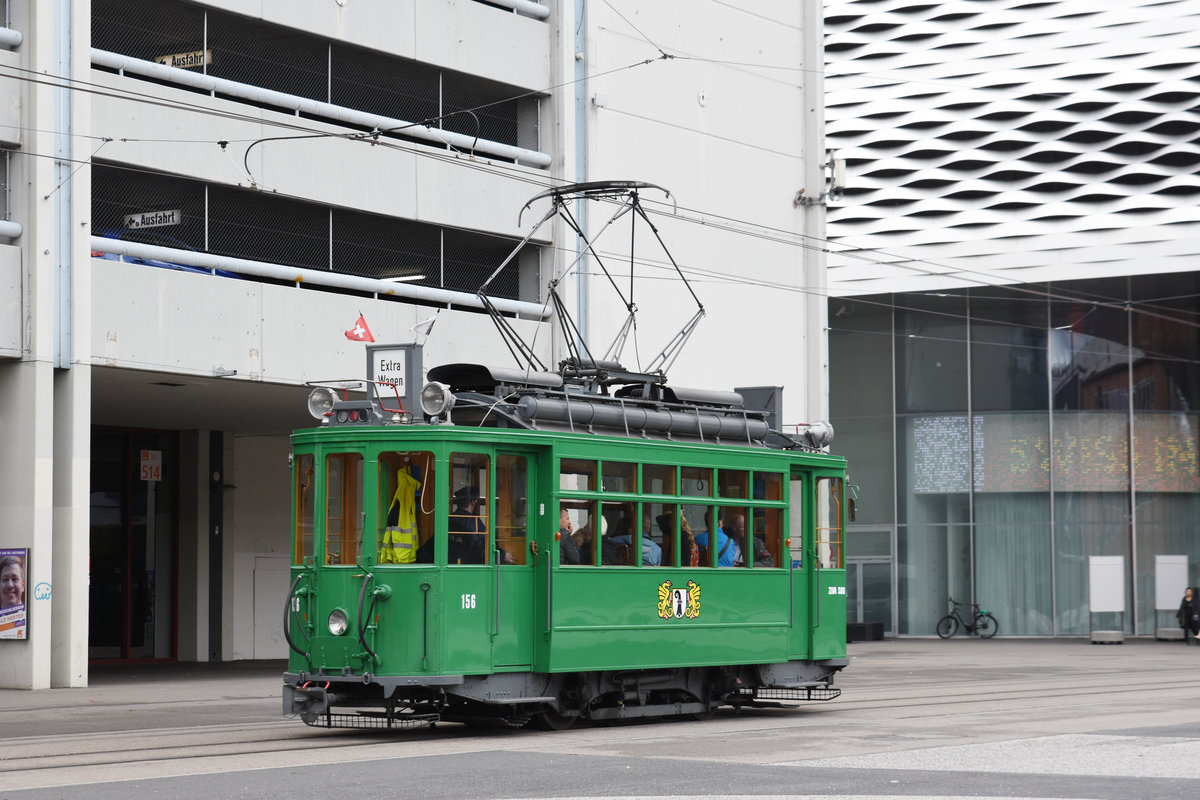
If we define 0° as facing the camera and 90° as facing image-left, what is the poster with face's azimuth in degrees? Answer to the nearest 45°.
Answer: approximately 315°

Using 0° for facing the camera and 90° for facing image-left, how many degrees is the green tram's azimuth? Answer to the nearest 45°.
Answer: approximately 45°

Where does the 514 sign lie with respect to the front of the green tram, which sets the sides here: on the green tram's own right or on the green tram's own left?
on the green tram's own right

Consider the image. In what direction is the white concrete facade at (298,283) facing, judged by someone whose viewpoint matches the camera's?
facing the viewer and to the right of the viewer

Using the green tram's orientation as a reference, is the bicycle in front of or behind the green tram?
behind

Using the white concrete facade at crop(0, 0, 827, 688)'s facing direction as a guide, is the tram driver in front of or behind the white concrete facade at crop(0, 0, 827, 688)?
in front

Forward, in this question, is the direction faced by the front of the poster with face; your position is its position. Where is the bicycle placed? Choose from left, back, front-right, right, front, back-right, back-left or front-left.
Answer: left

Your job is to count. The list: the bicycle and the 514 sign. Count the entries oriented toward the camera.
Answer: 1

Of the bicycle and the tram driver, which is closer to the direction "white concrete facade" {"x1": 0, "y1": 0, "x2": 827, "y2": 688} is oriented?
the tram driver
